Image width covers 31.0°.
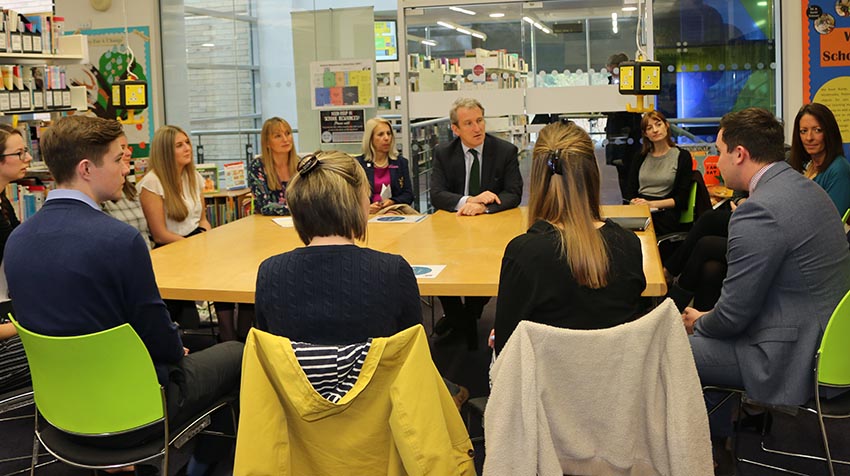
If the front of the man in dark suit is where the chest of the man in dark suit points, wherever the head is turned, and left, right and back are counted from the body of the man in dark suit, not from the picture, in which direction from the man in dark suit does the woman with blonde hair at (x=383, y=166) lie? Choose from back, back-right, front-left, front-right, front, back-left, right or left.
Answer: back-right

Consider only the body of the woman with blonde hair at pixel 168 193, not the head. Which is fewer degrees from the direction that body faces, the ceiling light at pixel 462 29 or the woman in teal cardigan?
the woman in teal cardigan

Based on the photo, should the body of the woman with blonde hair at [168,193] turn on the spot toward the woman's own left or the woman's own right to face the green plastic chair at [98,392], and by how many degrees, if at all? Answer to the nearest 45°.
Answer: approximately 45° to the woman's own right

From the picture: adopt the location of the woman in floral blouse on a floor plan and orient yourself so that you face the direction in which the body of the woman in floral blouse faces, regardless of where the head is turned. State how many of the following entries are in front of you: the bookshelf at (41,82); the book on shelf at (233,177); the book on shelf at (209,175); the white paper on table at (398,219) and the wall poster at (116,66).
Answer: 1

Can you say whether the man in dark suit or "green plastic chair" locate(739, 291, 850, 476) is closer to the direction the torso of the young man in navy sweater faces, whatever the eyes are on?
the man in dark suit

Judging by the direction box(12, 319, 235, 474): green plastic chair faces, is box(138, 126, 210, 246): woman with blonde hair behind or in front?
in front

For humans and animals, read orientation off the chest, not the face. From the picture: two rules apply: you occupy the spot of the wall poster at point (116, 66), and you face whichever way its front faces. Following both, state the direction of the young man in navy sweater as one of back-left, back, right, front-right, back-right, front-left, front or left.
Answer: front

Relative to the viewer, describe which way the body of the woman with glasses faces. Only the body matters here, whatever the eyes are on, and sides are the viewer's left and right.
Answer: facing to the right of the viewer

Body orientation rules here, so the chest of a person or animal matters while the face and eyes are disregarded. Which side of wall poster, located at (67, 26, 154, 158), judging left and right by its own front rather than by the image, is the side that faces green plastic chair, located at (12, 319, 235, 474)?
front

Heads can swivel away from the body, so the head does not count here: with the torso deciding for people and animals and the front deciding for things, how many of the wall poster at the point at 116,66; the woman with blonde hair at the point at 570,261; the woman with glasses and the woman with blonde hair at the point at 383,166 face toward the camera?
2

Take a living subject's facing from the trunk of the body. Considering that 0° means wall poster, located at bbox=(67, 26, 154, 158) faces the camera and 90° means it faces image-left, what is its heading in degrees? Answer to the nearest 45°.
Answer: approximately 0°

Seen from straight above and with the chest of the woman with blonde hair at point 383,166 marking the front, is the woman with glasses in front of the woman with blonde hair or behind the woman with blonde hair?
in front

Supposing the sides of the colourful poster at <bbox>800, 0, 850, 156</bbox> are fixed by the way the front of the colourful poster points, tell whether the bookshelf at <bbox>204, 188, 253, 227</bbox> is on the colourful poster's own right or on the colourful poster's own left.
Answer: on the colourful poster's own right

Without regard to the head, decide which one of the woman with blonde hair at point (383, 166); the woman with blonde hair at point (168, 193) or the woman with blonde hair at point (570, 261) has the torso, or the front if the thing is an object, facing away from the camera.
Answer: the woman with blonde hair at point (570, 261)

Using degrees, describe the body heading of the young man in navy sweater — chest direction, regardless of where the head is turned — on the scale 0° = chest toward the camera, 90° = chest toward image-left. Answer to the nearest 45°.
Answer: approximately 225°

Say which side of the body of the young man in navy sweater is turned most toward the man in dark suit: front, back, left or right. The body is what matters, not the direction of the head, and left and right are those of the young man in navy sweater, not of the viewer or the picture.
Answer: front

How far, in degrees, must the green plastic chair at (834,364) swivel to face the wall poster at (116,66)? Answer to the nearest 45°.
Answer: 0° — it already faces it

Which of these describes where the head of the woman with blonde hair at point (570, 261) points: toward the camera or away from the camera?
away from the camera
